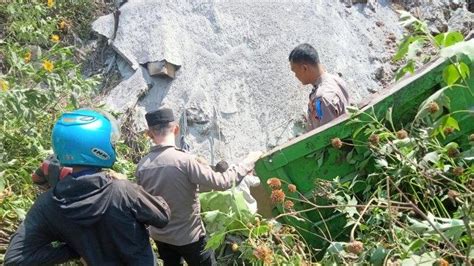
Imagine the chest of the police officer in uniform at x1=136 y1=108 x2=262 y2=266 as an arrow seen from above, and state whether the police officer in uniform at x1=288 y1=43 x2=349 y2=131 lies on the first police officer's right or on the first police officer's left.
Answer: on the first police officer's right

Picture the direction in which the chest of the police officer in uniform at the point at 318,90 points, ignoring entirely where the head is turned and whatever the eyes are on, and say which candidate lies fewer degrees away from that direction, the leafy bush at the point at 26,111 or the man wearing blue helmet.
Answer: the leafy bush

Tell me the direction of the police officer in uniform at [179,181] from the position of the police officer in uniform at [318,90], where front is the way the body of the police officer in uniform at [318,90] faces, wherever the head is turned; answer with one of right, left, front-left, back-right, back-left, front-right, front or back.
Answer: front-left

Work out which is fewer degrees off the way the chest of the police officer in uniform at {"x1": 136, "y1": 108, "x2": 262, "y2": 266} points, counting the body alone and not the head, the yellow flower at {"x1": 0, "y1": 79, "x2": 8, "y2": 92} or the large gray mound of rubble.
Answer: the large gray mound of rubble

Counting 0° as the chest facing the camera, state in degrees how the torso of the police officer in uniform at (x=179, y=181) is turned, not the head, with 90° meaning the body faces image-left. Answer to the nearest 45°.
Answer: approximately 180°

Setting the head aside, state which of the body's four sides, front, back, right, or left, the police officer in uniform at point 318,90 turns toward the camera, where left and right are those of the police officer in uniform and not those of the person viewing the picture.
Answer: left

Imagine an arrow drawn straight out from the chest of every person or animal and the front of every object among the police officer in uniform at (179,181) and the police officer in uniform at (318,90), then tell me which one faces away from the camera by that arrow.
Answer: the police officer in uniform at (179,181)

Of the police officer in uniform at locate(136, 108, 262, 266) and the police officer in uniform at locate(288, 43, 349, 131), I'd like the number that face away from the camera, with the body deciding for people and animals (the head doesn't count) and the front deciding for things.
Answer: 1

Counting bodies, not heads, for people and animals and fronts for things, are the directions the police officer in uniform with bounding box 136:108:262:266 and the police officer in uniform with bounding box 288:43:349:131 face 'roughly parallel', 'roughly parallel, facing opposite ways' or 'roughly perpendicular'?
roughly perpendicular

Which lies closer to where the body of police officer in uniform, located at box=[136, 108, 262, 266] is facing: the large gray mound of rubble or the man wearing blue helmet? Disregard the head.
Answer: the large gray mound of rubble

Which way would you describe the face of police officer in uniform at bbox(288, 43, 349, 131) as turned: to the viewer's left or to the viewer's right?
to the viewer's left

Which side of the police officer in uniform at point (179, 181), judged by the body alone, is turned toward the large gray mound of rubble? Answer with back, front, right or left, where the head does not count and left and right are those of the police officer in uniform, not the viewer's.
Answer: front
